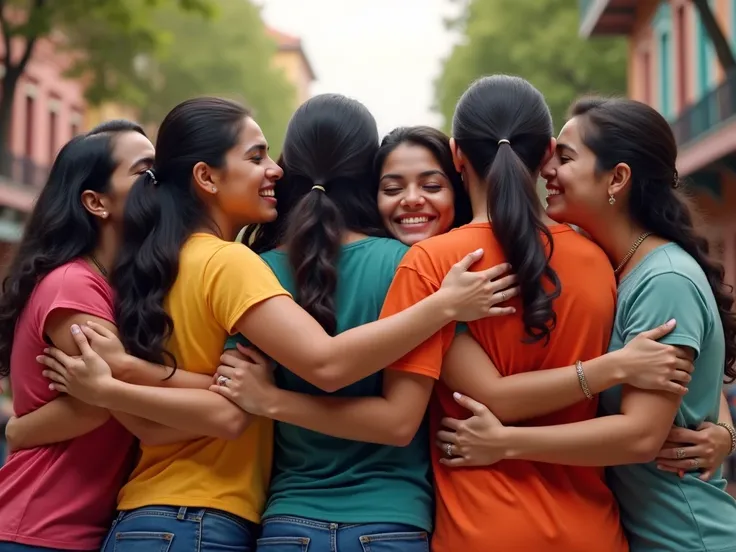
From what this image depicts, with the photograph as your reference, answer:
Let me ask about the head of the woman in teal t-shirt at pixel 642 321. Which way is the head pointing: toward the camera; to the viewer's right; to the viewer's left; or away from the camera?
to the viewer's left

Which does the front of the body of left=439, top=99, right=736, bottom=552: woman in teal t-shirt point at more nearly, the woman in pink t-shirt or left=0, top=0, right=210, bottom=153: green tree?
the woman in pink t-shirt

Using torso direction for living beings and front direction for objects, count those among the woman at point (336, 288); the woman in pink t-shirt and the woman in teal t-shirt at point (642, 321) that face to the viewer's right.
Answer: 1

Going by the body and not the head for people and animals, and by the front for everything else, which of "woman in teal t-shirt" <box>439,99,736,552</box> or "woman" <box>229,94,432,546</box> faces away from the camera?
the woman

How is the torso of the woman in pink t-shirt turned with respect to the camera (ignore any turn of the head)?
to the viewer's right

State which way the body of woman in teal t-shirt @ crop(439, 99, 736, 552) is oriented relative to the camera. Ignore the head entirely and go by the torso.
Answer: to the viewer's left

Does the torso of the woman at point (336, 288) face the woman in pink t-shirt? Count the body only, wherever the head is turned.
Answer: no

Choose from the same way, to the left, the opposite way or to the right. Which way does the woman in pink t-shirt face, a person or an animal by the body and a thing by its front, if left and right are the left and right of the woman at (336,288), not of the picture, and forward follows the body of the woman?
to the right

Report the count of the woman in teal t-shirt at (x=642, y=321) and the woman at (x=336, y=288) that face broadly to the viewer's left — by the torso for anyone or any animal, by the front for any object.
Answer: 1

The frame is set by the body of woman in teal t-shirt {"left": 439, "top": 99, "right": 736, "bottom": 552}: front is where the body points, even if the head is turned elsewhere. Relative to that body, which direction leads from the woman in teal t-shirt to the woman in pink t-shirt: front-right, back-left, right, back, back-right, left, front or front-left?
front

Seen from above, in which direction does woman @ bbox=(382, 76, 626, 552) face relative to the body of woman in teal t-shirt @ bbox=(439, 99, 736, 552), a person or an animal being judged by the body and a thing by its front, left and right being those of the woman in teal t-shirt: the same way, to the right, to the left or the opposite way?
to the right

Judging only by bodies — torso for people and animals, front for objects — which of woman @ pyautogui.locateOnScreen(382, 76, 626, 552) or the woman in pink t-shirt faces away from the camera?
the woman

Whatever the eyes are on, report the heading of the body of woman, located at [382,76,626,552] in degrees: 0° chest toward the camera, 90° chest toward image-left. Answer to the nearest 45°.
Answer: approximately 180°

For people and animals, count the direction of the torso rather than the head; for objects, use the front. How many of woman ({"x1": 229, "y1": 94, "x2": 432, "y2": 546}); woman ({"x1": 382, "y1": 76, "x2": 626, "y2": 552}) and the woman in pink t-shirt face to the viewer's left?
0

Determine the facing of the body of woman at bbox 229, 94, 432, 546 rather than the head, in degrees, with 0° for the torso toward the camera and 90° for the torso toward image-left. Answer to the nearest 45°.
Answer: approximately 180°

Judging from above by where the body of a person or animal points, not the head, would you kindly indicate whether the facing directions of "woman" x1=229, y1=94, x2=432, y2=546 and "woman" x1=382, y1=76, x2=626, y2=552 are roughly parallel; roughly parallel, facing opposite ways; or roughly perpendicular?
roughly parallel
